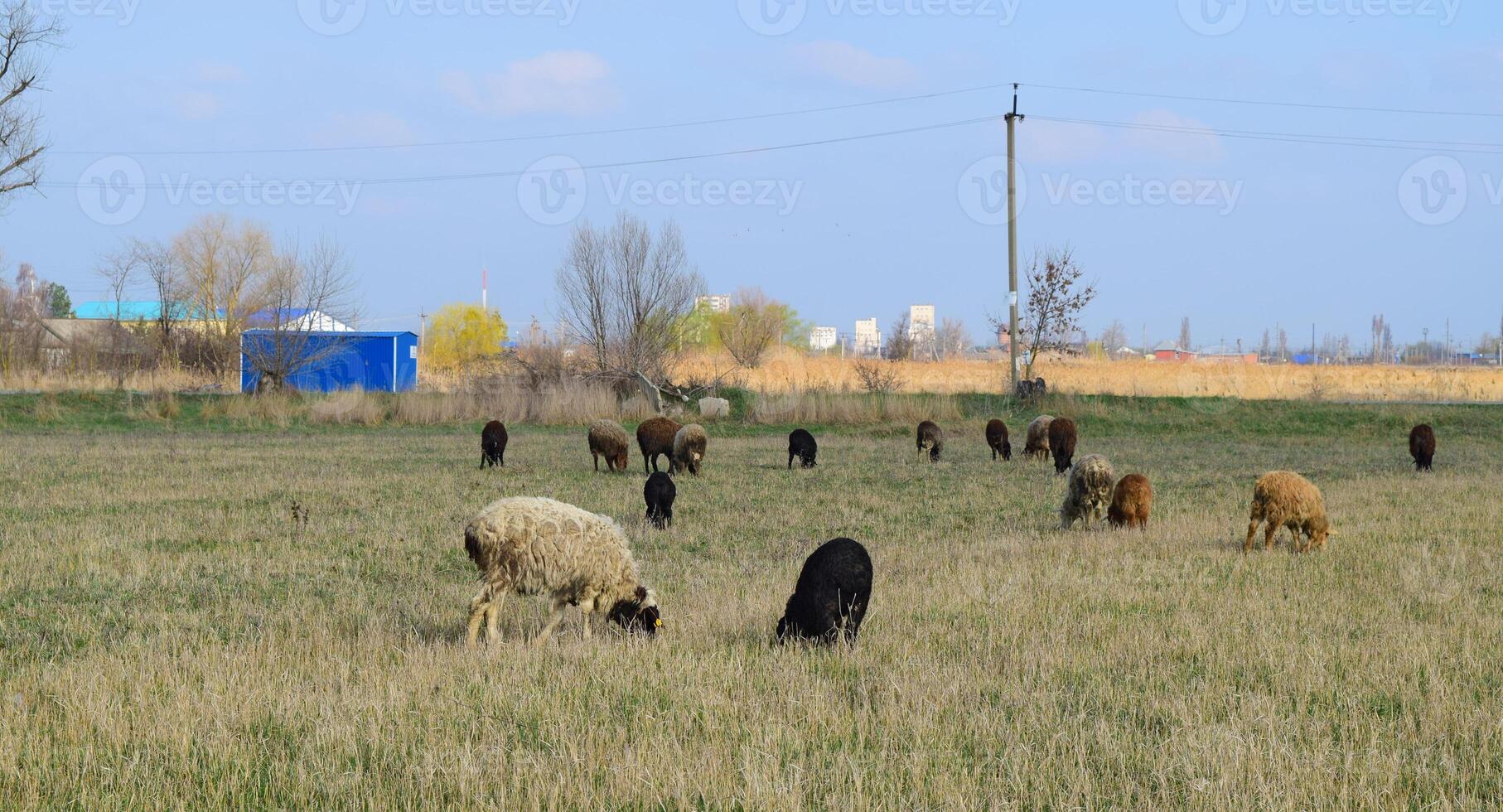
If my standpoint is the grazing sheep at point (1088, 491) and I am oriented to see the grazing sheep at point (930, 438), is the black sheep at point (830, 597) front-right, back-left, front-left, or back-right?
back-left

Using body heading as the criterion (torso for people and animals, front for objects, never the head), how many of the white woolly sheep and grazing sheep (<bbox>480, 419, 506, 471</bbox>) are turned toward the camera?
1

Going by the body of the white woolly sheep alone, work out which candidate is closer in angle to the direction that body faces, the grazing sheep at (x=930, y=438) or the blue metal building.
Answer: the grazing sheep

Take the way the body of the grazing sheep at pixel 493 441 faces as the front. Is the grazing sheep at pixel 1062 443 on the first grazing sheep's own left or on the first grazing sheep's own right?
on the first grazing sheep's own left

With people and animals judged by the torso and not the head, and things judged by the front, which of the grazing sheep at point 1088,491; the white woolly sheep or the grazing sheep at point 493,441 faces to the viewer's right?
the white woolly sheep

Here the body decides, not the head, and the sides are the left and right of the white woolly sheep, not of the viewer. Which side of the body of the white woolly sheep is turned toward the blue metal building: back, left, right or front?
left

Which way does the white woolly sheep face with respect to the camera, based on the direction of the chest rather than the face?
to the viewer's right

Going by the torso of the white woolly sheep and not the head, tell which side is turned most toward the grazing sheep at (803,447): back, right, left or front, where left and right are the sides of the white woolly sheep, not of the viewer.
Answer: left

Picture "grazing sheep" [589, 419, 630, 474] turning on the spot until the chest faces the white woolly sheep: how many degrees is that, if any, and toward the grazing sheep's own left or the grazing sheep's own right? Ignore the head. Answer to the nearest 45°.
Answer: approximately 45° to the grazing sheep's own right
